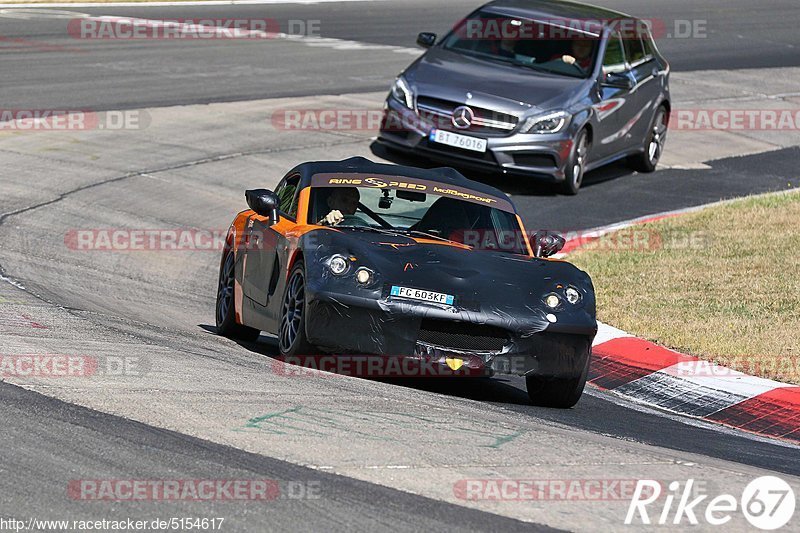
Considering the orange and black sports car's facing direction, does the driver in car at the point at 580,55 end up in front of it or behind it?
behind

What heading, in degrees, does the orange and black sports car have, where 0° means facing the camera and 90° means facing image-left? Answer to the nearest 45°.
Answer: approximately 0°

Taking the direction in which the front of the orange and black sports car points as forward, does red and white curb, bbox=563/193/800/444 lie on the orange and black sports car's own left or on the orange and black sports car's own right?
on the orange and black sports car's own left
